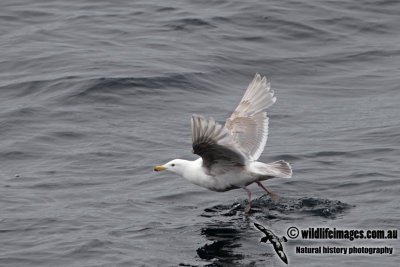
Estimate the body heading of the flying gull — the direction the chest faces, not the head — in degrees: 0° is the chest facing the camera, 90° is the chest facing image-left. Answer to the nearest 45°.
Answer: approximately 90°
